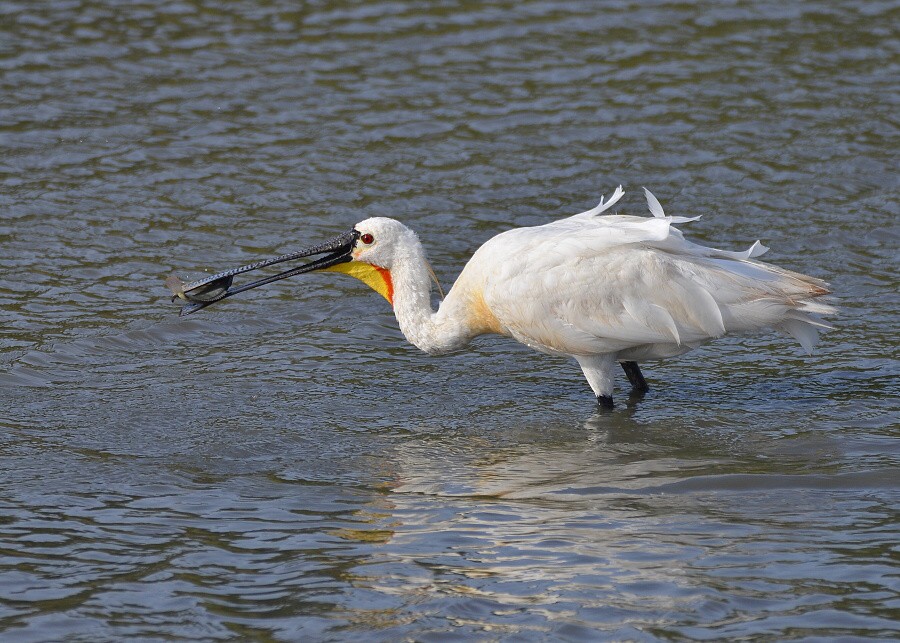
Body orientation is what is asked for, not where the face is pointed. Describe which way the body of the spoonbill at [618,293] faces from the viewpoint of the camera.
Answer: to the viewer's left
